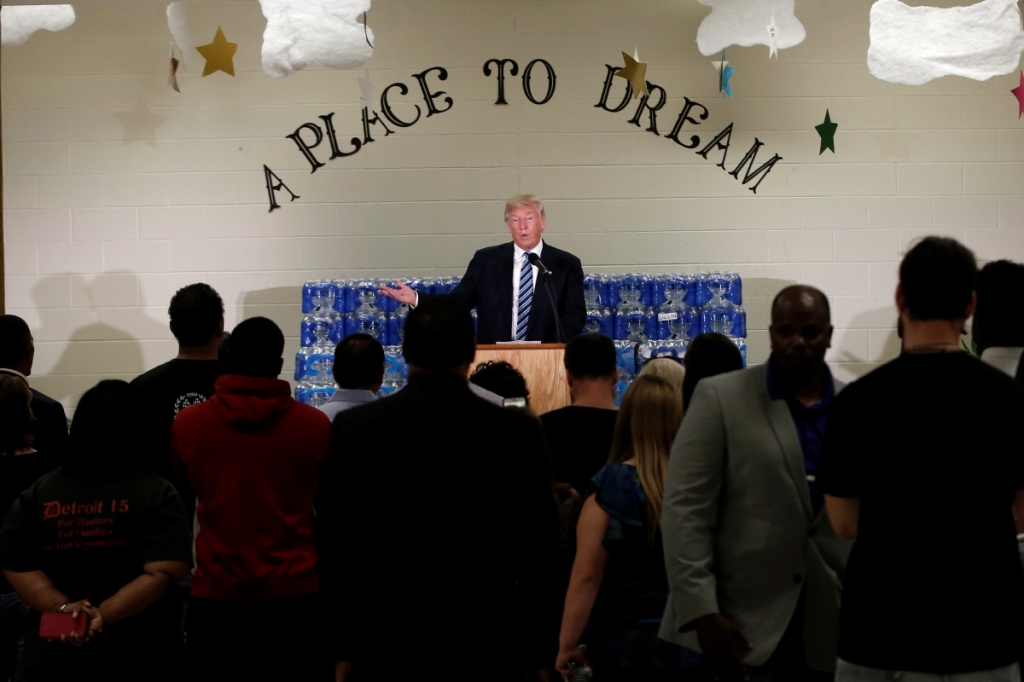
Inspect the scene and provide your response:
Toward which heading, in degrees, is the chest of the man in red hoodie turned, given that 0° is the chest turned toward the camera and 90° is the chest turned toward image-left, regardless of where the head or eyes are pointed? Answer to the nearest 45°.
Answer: approximately 180°

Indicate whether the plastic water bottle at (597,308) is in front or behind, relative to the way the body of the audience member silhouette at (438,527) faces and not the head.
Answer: in front

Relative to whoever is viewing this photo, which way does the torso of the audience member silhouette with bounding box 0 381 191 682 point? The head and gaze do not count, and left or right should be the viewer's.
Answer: facing away from the viewer

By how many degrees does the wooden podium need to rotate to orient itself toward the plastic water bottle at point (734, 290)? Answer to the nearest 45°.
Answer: approximately 135° to its left

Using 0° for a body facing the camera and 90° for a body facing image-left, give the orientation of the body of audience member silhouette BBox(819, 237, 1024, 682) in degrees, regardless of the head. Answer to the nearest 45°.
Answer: approximately 180°

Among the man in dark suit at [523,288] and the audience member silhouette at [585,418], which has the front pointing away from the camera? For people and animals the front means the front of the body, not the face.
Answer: the audience member silhouette

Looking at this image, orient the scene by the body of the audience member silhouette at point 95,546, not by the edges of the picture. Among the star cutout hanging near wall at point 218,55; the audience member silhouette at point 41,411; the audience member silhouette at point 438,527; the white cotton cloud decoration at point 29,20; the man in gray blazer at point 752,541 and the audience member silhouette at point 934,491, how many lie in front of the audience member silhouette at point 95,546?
3

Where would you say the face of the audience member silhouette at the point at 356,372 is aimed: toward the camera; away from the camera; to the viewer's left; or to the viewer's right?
away from the camera

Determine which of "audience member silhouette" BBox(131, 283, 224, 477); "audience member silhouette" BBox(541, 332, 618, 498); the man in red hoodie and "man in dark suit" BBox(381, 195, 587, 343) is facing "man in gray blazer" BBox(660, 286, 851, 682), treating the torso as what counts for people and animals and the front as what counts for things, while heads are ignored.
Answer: the man in dark suit

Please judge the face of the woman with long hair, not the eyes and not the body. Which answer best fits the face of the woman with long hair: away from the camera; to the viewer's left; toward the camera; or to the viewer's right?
away from the camera

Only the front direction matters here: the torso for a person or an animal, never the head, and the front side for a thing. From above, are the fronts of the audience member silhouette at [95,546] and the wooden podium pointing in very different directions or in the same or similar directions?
very different directions

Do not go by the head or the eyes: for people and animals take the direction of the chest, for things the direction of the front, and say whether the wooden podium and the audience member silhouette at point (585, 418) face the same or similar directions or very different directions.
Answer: very different directions

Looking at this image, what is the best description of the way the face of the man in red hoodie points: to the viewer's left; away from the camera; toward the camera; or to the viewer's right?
away from the camera

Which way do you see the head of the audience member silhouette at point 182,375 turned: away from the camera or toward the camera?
away from the camera

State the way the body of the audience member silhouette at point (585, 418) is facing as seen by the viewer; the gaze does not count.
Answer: away from the camera
